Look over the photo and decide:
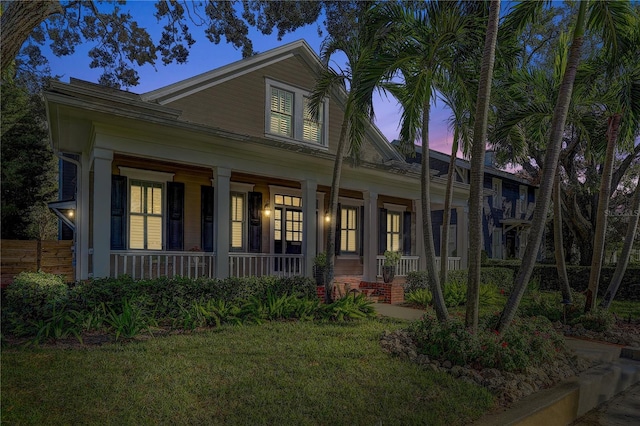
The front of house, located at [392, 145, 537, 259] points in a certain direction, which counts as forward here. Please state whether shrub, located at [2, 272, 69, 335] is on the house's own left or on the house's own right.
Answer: on the house's own right

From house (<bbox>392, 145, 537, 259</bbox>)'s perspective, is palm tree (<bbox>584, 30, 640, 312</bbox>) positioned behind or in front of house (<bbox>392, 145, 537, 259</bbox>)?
in front

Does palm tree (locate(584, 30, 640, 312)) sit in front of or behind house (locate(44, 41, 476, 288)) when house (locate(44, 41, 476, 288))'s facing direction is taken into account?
in front

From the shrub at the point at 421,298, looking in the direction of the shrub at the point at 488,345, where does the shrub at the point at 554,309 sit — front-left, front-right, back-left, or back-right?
front-left

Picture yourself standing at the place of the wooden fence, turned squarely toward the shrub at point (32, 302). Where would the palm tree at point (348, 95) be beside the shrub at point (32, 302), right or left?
left

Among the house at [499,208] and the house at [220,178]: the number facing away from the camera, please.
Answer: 0

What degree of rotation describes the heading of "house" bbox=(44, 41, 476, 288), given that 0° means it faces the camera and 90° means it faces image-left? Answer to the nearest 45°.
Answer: approximately 315°

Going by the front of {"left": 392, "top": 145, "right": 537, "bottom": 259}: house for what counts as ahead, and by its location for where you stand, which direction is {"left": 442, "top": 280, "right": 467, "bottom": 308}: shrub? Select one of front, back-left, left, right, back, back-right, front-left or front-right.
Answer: front-right

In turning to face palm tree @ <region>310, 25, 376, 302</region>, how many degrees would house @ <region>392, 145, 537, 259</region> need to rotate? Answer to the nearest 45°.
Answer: approximately 45° to its right
